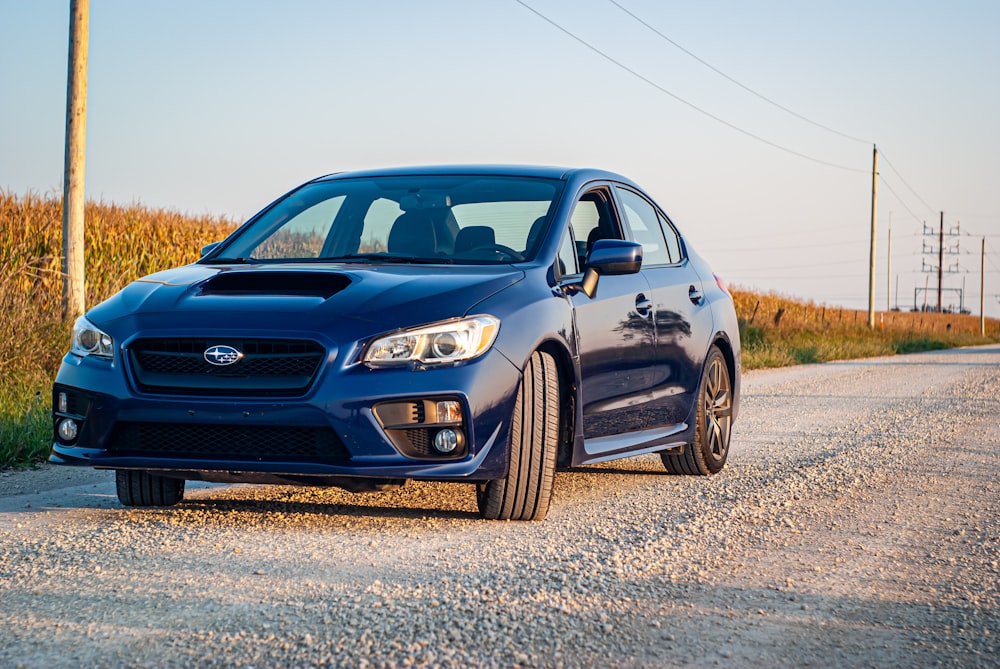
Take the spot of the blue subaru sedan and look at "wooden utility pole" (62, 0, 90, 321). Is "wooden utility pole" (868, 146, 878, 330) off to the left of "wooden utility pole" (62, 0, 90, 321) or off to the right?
right

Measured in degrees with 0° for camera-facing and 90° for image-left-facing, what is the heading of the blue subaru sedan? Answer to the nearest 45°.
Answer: approximately 45°

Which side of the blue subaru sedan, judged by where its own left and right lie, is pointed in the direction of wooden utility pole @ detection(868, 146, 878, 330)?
back

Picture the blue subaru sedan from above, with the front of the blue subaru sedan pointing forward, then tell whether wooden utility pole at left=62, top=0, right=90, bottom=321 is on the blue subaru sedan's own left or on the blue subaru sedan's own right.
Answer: on the blue subaru sedan's own right
